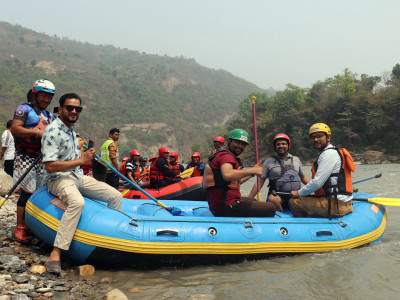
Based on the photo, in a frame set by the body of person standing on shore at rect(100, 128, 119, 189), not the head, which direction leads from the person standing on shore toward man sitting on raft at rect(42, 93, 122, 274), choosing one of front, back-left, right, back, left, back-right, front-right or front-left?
right

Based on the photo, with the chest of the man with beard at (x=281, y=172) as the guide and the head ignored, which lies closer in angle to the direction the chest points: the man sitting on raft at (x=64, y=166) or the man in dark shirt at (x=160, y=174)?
the man sitting on raft

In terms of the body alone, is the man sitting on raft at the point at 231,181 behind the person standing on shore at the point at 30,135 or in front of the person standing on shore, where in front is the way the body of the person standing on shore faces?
in front
